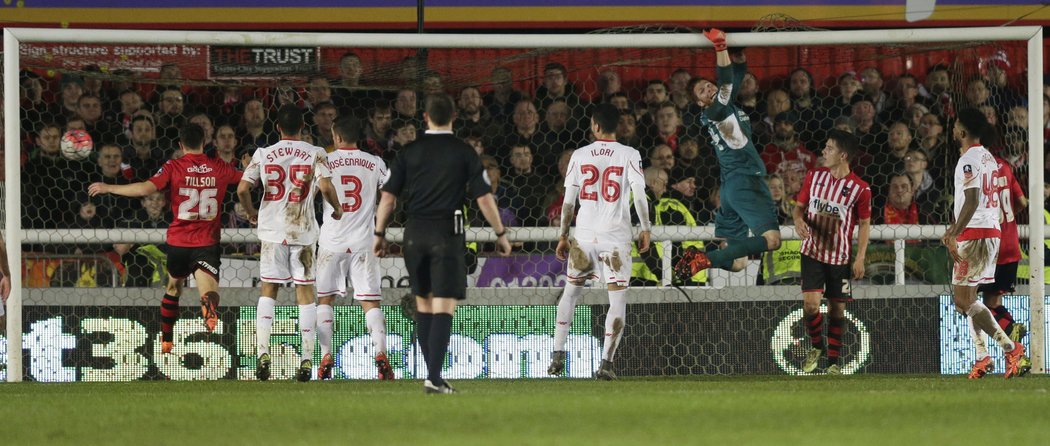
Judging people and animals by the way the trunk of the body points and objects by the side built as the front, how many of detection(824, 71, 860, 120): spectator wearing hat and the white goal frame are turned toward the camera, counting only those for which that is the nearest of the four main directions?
2

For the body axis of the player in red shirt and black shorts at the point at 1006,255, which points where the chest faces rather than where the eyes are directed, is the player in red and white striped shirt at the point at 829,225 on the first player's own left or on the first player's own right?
on the first player's own left

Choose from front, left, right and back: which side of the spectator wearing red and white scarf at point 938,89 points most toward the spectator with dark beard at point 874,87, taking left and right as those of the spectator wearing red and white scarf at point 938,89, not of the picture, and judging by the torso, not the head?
right

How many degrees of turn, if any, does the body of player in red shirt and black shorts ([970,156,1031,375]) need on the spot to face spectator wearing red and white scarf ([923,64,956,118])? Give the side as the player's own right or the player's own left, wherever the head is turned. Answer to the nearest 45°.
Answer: approximately 45° to the player's own right

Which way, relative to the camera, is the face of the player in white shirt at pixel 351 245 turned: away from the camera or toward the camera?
away from the camera

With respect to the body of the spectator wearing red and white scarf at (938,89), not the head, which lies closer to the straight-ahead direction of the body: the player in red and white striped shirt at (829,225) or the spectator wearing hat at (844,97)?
the player in red and white striped shirt

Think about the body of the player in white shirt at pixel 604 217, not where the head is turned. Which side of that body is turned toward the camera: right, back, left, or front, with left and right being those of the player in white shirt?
back

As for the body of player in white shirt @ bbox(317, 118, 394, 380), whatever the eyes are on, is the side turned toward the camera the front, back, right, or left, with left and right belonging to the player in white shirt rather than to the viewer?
back

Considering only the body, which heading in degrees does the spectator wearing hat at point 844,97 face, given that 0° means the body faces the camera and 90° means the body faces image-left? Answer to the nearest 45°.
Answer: approximately 0°

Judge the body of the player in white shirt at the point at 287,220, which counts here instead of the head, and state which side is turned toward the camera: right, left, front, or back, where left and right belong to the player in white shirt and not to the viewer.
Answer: back
